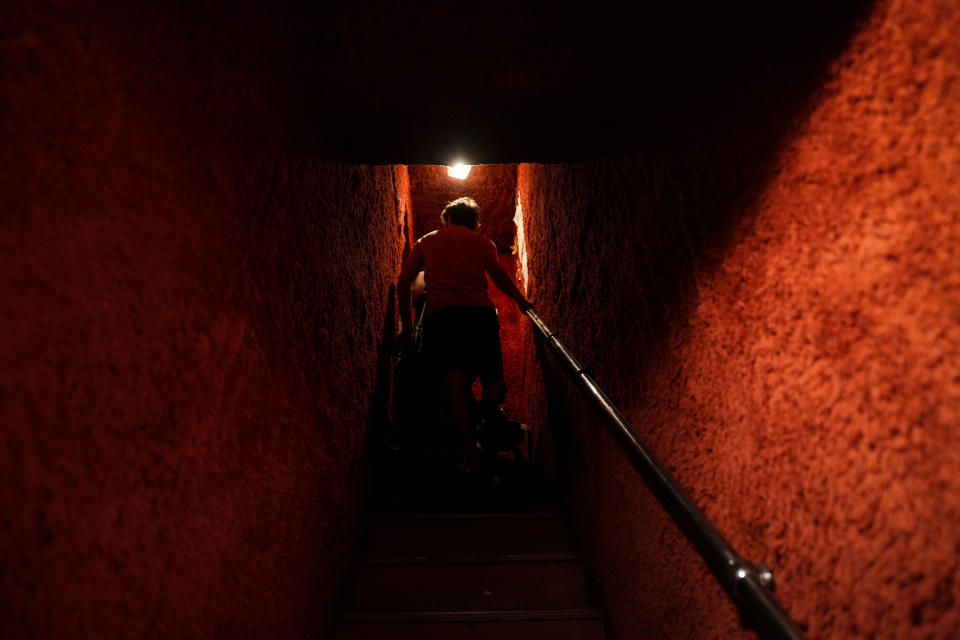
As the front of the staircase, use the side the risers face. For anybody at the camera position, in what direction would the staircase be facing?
facing the viewer

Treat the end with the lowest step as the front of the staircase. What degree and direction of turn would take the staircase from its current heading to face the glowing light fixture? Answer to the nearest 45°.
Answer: approximately 180°

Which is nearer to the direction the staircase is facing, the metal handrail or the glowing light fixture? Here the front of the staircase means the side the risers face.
the metal handrail
